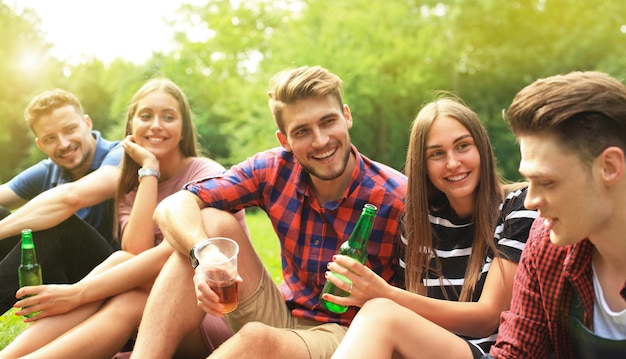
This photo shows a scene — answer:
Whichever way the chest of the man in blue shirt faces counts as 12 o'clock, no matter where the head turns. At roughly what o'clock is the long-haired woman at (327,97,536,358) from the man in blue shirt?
The long-haired woman is roughly at 9 o'clock from the man in blue shirt.

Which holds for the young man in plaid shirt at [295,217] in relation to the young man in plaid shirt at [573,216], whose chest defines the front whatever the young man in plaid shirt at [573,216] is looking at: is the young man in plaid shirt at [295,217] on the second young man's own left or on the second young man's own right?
on the second young man's own right

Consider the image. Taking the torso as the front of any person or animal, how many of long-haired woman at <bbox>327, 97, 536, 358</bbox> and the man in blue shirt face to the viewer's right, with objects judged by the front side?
0

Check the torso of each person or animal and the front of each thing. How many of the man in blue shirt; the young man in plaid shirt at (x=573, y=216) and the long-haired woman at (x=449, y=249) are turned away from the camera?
0

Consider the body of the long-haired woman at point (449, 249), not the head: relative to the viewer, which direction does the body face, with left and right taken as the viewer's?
facing the viewer and to the left of the viewer

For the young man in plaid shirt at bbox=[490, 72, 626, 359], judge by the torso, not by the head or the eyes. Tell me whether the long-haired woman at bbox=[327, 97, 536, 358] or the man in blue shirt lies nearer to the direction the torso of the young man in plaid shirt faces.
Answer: the man in blue shirt

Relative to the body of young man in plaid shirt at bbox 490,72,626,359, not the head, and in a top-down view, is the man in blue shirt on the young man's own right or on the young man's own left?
on the young man's own right

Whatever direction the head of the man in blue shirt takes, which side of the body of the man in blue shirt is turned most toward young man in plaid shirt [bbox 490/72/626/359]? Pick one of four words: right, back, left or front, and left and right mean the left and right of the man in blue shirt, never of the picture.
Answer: left

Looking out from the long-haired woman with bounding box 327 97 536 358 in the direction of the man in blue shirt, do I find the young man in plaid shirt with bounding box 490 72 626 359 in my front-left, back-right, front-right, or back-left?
back-left

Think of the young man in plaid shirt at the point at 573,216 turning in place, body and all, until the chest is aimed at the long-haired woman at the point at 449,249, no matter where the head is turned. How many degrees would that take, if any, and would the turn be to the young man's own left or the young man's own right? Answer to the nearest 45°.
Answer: approximately 90° to the young man's own right
